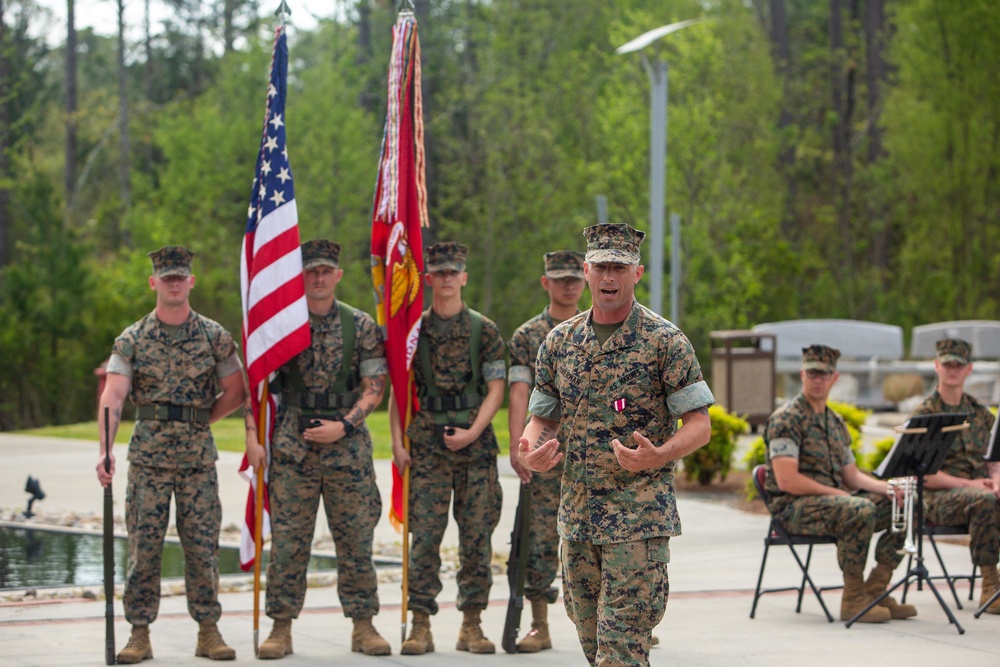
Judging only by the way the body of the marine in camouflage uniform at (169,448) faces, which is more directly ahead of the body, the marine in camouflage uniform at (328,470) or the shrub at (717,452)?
the marine in camouflage uniform

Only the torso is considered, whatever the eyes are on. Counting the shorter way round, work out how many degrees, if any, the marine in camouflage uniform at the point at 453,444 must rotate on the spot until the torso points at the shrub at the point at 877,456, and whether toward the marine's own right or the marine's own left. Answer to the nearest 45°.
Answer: approximately 135° to the marine's own left

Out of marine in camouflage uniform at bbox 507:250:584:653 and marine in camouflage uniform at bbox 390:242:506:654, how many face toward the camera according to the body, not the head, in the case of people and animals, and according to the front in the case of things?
2

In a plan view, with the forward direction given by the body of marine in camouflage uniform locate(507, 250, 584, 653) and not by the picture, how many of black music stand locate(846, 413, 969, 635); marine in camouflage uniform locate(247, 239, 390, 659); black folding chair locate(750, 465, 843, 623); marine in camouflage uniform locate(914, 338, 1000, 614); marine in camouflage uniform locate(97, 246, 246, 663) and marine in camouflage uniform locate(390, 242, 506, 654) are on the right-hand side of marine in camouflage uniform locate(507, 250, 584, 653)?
3

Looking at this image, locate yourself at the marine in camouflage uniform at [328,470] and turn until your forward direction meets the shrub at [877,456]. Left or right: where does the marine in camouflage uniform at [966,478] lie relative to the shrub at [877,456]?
right
